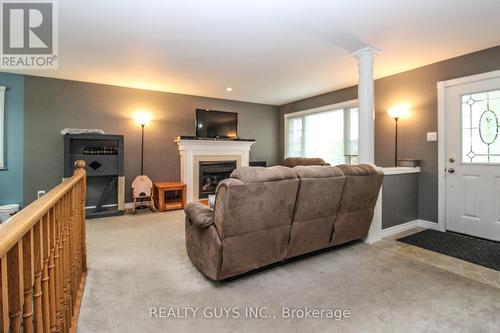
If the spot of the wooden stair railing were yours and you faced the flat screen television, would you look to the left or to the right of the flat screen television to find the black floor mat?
right

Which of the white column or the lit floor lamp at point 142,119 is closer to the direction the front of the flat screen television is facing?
the white column

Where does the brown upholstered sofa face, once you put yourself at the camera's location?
facing away from the viewer and to the left of the viewer

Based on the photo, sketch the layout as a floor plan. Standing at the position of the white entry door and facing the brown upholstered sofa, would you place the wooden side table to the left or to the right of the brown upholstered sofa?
right

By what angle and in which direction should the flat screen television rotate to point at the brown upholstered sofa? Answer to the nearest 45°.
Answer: approximately 45° to its right

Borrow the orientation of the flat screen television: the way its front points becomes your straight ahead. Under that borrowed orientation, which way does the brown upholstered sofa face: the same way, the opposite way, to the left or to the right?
the opposite way

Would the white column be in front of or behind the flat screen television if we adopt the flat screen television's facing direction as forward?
in front

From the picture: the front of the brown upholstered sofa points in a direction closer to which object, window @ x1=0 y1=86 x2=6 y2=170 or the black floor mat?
the window

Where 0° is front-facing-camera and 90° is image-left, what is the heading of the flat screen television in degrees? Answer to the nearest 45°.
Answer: approximately 315°

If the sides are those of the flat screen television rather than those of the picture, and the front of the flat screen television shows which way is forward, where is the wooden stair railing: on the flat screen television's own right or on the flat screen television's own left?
on the flat screen television's own right
